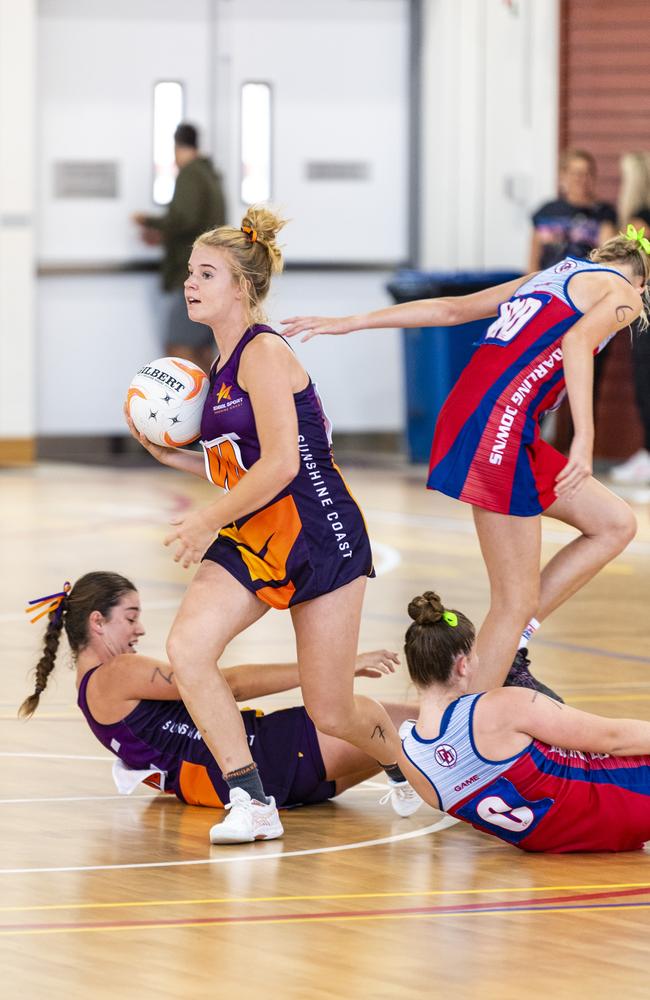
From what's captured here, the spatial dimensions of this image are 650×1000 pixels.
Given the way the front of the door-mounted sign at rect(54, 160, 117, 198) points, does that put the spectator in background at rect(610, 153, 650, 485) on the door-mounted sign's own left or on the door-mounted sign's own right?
on the door-mounted sign's own left

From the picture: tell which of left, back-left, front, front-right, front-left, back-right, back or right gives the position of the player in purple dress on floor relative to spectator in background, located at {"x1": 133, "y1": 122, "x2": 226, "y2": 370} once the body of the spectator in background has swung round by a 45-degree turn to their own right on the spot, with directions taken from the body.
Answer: back-left

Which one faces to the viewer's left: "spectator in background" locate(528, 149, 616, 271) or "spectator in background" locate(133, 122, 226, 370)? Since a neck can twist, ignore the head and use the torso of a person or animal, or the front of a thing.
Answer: "spectator in background" locate(133, 122, 226, 370)

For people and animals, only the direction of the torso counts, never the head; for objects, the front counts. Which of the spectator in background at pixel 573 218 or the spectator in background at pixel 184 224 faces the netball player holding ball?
the spectator in background at pixel 573 218

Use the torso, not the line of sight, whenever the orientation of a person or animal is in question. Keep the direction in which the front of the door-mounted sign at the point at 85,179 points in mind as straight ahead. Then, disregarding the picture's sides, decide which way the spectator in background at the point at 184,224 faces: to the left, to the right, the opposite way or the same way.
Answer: to the right

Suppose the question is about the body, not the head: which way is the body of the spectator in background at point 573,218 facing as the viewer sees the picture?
toward the camera

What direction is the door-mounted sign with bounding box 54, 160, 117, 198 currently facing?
toward the camera

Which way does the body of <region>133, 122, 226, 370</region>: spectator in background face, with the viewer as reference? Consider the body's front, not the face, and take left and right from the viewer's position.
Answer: facing to the left of the viewer

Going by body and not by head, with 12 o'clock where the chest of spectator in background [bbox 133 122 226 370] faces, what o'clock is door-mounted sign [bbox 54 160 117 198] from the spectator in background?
The door-mounted sign is roughly at 1 o'clock from the spectator in background.

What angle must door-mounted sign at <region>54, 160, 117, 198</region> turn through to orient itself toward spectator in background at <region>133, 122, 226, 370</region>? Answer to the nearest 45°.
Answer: approximately 45° to its left

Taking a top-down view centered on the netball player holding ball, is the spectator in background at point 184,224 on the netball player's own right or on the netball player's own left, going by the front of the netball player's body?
on the netball player's own right
